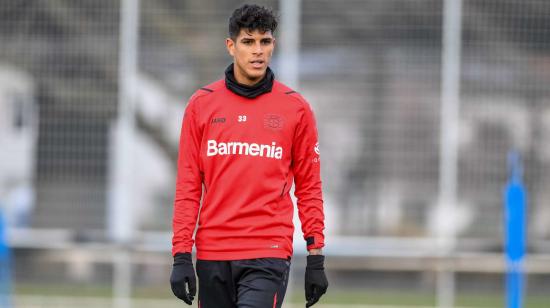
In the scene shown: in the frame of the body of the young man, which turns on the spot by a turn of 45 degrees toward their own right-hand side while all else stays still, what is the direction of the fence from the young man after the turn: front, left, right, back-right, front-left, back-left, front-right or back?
back-right

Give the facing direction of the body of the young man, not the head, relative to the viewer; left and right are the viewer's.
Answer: facing the viewer
